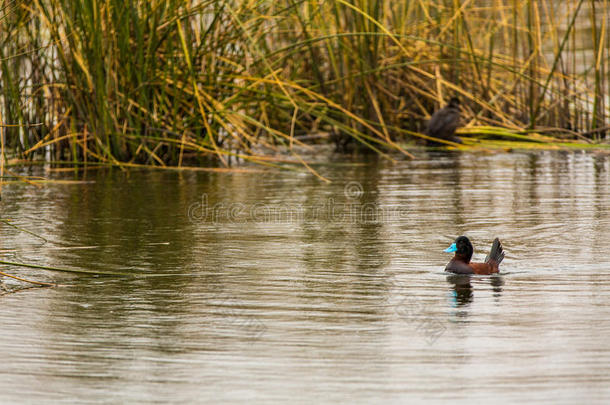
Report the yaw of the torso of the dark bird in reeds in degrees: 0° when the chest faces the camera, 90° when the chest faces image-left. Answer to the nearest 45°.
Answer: approximately 270°

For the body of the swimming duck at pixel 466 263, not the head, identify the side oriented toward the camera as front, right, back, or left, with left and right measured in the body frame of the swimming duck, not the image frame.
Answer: left

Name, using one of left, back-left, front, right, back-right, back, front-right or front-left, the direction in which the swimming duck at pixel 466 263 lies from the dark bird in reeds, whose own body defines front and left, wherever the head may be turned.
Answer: right

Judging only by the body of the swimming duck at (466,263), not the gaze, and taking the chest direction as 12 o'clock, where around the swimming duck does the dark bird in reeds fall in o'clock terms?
The dark bird in reeds is roughly at 3 o'clock from the swimming duck.

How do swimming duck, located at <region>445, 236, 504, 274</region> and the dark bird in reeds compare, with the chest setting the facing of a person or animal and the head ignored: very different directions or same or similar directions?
very different directions
